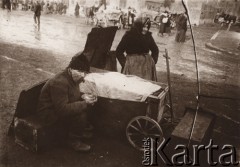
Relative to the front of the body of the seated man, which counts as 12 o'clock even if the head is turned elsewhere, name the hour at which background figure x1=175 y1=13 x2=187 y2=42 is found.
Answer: The background figure is roughly at 10 o'clock from the seated man.

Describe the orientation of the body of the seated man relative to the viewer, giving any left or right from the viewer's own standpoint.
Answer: facing to the right of the viewer

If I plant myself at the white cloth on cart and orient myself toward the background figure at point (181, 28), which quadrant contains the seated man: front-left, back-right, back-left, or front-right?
back-left

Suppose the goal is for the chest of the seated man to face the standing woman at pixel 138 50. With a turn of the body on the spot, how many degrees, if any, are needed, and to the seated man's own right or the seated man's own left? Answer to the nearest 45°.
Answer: approximately 45° to the seated man's own left

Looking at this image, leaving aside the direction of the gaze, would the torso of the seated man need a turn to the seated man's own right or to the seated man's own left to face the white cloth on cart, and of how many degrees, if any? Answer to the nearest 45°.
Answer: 0° — they already face it
